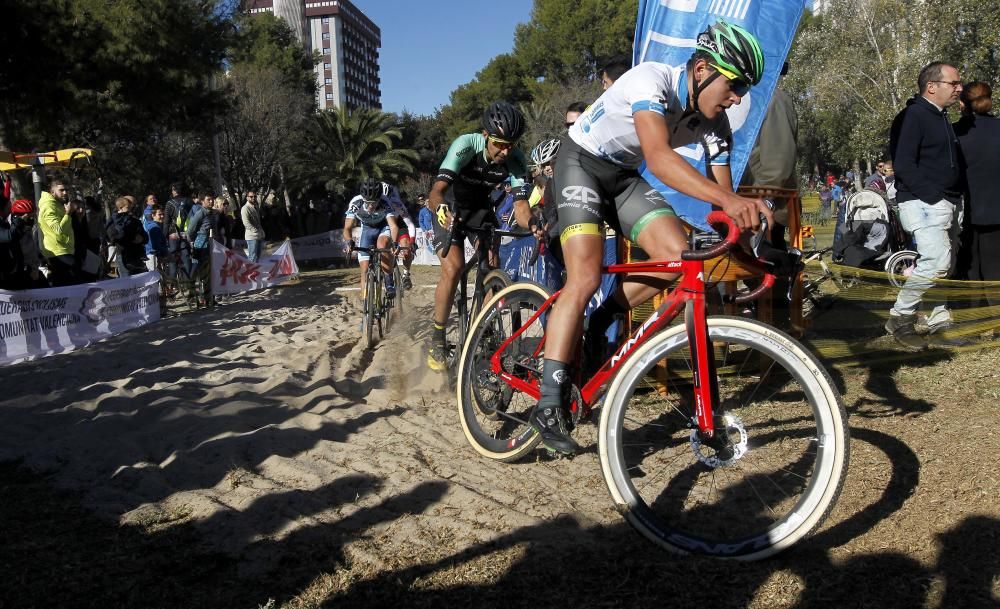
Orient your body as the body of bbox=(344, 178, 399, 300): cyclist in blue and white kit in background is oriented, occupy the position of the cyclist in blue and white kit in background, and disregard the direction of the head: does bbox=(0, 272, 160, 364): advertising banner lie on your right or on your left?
on your right

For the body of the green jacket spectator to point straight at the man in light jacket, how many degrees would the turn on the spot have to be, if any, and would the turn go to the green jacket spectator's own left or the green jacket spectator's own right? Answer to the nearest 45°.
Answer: approximately 45° to the green jacket spectator's own left

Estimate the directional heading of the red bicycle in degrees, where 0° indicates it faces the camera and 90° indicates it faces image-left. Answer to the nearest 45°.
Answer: approximately 315°

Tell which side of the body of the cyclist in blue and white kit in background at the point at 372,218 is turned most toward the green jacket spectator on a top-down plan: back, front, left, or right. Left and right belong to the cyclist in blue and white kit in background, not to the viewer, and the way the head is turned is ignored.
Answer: right

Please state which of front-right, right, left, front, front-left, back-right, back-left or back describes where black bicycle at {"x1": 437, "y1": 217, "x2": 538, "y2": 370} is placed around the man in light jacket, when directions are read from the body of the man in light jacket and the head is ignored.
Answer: front-right

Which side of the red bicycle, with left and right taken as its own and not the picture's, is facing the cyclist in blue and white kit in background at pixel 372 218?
back
